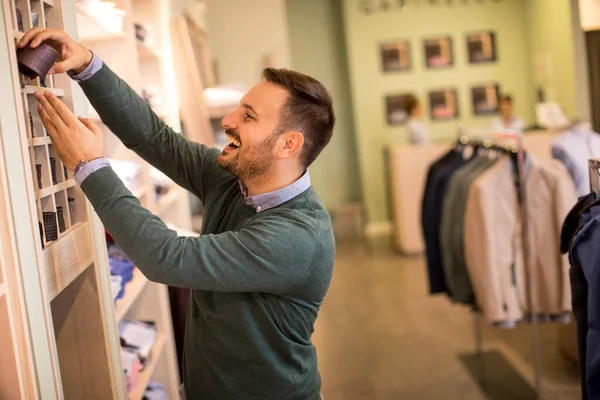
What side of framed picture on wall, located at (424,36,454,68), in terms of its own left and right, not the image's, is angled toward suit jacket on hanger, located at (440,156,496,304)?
front

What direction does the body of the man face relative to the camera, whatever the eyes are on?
to the viewer's left

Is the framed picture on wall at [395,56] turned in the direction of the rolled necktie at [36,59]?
yes

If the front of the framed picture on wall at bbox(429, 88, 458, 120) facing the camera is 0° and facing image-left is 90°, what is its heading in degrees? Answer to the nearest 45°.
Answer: approximately 0°

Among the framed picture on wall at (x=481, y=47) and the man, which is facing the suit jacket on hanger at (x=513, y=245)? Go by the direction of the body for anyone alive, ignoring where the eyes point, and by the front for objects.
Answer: the framed picture on wall

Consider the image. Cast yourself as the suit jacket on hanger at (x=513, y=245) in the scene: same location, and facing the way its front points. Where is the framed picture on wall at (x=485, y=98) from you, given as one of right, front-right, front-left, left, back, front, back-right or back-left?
back

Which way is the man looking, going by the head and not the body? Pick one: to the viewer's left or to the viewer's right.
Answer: to the viewer's left
